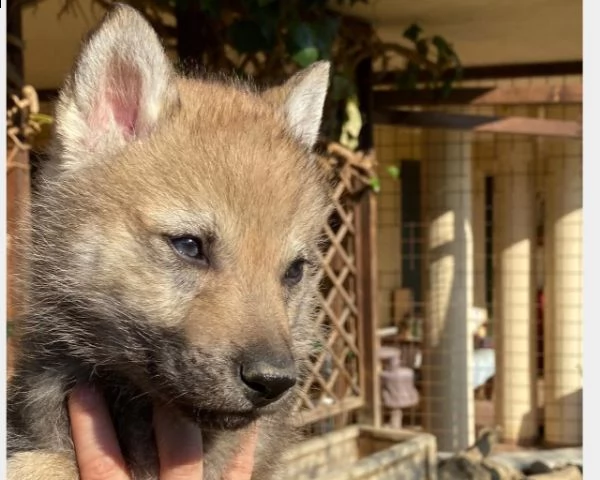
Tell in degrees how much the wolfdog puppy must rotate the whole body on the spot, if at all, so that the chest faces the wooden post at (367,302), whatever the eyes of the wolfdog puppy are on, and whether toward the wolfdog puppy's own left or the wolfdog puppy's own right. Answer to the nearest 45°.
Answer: approximately 135° to the wolfdog puppy's own left

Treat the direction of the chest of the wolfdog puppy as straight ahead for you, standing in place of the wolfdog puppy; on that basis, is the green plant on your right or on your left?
on your left

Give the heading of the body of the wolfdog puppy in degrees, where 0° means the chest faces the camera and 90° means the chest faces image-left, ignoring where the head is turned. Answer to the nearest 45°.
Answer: approximately 315°

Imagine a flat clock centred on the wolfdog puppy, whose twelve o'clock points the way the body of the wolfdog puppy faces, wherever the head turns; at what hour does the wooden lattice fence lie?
The wooden lattice fence is roughly at 8 o'clock from the wolfdog puppy.

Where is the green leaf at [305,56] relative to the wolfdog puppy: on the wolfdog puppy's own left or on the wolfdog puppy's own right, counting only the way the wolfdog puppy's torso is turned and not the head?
on the wolfdog puppy's own left
